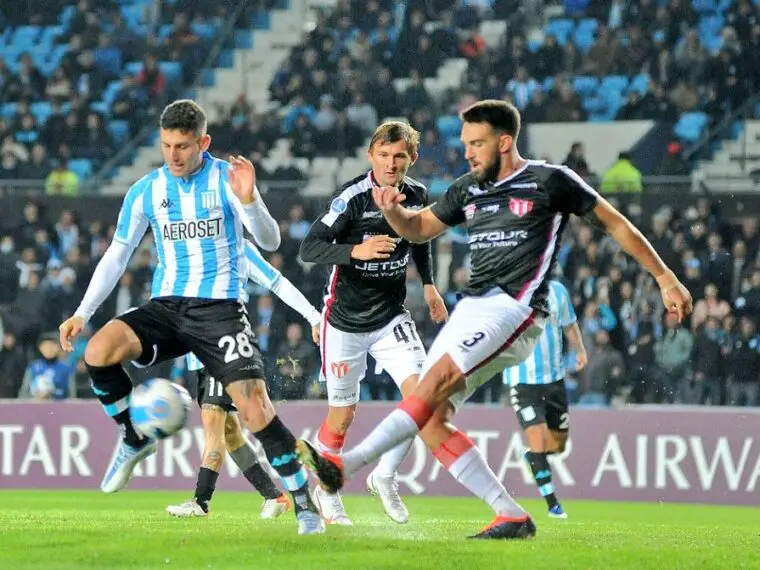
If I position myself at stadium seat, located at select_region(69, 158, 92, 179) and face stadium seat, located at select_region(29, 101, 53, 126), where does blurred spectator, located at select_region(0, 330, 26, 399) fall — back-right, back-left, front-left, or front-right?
back-left

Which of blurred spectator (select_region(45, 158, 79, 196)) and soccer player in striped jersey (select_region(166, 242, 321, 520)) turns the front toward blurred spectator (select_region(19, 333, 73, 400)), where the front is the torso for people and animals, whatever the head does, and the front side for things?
blurred spectator (select_region(45, 158, 79, 196))

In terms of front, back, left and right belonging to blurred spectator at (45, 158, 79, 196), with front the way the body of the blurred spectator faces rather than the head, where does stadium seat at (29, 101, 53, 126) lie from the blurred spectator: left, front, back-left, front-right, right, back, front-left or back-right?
back

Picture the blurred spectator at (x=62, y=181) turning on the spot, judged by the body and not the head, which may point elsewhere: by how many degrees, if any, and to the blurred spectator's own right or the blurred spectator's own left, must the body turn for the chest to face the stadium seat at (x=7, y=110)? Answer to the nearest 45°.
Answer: approximately 180°

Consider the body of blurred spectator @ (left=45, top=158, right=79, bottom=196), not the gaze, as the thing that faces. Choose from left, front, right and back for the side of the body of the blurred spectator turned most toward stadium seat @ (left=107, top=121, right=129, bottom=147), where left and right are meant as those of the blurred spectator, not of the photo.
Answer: back

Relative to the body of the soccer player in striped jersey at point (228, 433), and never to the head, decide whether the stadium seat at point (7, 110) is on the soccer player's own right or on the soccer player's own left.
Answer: on the soccer player's own right

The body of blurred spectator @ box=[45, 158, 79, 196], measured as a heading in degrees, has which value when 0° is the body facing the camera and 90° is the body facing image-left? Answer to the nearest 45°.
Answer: approximately 0°

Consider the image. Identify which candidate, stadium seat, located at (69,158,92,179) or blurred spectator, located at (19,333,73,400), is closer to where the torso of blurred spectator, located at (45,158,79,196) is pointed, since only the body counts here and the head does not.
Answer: the blurred spectator

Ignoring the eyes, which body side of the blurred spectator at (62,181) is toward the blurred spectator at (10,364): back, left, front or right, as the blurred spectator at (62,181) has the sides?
front

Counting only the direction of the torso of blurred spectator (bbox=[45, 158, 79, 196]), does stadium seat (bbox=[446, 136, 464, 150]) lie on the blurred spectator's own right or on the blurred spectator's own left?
on the blurred spectator's own left
